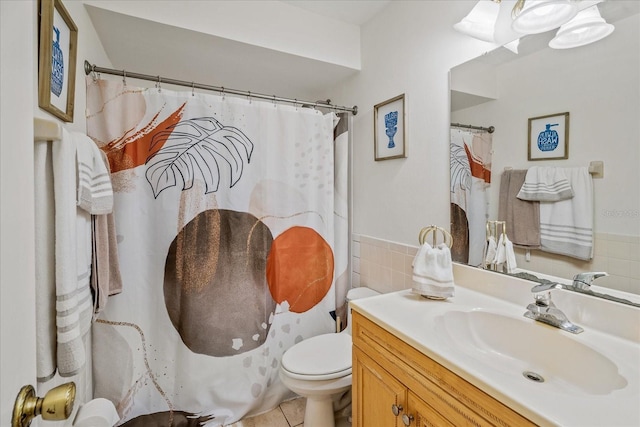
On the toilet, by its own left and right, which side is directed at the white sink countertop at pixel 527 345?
left

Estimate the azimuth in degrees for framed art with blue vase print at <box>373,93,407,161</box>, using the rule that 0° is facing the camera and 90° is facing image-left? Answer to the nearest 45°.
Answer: approximately 45°

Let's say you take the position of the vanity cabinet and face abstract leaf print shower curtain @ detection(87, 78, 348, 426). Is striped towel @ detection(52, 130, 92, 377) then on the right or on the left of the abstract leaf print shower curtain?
left

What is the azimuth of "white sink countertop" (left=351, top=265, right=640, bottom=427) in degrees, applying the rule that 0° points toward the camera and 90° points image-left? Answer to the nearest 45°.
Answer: approximately 45°

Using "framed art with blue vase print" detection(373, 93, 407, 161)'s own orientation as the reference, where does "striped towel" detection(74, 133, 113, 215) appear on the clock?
The striped towel is roughly at 12 o'clock from the framed art with blue vase print.

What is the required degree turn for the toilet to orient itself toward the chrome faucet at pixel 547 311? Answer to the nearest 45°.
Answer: approximately 90° to its left

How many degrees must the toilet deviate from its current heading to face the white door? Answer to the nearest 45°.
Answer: approximately 45° to its left
